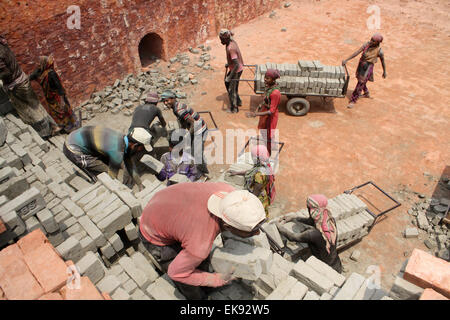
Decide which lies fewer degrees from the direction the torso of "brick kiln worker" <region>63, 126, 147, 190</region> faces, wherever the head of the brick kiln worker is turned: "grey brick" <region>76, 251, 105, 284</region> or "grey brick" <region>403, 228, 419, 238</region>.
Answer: the "grey brick" <region>403, 228, 419, 238</region>

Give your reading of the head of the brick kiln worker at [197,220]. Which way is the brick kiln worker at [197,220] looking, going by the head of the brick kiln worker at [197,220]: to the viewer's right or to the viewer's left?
to the viewer's right

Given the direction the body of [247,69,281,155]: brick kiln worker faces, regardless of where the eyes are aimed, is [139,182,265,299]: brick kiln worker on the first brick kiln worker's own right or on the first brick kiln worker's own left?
on the first brick kiln worker's own left

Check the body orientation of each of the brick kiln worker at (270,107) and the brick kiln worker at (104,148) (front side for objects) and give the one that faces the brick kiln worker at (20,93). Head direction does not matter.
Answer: the brick kiln worker at (270,107)

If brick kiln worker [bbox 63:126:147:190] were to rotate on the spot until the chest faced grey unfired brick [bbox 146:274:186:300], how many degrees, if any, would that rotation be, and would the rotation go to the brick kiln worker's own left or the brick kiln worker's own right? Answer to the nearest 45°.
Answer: approximately 90° to the brick kiln worker's own right

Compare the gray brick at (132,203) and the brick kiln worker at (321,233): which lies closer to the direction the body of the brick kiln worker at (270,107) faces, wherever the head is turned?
the gray brick

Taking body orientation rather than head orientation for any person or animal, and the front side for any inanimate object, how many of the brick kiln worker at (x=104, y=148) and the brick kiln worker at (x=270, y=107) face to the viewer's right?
1

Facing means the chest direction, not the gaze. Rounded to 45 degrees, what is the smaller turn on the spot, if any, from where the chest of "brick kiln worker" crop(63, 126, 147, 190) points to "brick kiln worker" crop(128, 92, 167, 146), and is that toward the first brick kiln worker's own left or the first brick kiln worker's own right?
approximately 45° to the first brick kiln worker's own left

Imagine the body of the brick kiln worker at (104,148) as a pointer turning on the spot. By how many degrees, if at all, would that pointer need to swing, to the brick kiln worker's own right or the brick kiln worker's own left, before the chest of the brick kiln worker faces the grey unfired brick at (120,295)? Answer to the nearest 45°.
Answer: approximately 90° to the brick kiln worker's own right

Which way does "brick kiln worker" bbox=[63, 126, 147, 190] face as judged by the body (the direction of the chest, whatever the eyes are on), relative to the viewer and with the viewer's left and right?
facing to the right of the viewer

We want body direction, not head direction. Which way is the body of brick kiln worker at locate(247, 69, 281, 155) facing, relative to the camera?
to the viewer's left
